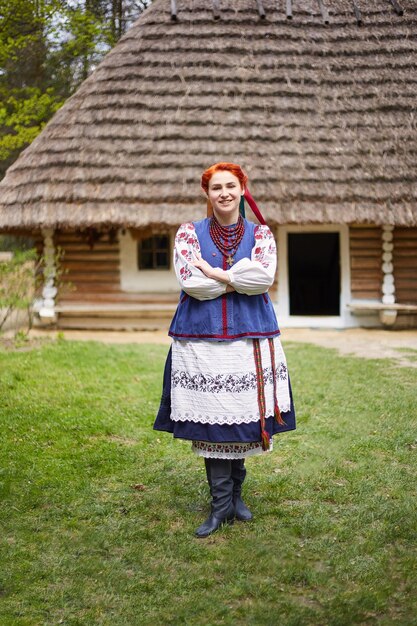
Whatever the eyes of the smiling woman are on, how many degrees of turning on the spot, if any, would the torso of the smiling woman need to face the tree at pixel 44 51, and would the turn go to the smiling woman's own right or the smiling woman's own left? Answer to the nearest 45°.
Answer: approximately 180°

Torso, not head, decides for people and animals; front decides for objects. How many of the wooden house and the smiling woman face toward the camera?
2

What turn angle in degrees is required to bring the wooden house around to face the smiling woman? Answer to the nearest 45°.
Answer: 0° — it already faces them

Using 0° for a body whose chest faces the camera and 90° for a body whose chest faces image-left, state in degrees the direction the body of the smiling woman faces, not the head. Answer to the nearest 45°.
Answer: approximately 0°

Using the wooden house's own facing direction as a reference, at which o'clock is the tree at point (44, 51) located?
The tree is roughly at 5 o'clock from the wooden house.

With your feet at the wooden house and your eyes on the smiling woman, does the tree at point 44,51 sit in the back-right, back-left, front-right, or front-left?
back-right

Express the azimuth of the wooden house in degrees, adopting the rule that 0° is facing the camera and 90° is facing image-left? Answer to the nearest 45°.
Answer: approximately 0°

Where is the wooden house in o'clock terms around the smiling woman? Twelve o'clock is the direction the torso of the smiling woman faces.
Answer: The wooden house is roughly at 6 o'clock from the smiling woman.
